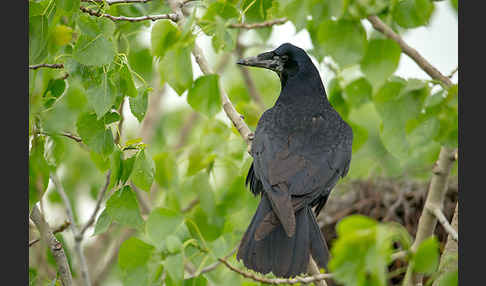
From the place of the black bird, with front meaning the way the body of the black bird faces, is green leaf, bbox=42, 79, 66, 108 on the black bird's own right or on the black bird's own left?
on the black bird's own left

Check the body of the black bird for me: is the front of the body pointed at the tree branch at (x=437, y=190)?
no

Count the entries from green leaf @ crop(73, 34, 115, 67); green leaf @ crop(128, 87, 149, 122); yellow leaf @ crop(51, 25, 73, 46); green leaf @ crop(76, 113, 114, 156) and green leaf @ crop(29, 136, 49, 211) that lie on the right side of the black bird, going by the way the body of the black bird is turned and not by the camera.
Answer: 0

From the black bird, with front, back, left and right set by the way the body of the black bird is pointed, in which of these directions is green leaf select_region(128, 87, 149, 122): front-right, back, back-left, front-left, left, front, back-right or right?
back-left

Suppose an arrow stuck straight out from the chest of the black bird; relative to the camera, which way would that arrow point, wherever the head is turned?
away from the camera

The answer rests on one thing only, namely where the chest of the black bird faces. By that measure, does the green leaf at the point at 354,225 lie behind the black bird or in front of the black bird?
behind

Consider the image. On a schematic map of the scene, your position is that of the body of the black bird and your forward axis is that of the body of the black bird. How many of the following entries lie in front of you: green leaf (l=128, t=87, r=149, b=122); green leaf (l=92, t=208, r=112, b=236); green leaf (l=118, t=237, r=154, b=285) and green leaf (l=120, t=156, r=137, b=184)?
0

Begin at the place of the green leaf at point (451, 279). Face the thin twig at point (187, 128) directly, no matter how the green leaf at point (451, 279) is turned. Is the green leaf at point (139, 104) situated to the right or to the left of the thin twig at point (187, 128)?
left

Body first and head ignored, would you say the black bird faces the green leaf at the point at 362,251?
no

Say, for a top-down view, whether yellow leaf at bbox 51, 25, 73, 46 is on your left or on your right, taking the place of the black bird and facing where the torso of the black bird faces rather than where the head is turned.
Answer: on your left

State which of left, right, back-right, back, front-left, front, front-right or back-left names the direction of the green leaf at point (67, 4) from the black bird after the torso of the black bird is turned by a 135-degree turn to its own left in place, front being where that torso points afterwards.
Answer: front

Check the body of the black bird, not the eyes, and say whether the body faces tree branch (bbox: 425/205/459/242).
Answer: no

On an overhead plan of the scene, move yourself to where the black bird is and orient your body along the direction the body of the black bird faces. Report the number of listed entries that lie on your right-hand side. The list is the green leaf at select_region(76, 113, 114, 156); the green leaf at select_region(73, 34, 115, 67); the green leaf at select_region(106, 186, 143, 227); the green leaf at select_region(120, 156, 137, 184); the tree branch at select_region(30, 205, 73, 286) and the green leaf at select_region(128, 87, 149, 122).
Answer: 0
